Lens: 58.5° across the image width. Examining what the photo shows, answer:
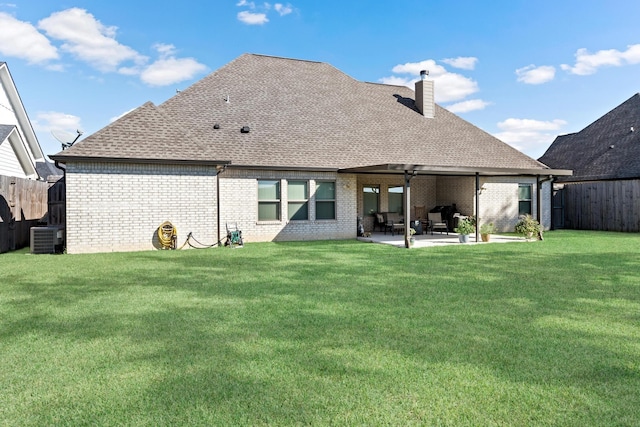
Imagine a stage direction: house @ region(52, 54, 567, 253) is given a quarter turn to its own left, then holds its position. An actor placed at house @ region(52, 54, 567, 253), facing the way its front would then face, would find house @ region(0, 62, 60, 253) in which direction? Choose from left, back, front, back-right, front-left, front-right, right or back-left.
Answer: front

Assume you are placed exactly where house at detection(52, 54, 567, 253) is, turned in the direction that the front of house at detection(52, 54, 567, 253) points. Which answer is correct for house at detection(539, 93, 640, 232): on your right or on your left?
on your right

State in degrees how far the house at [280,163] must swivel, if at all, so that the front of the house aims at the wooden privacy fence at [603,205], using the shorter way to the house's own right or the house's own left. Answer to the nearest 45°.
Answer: approximately 90° to the house's own right

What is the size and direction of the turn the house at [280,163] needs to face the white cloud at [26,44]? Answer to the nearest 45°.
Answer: approximately 45° to its left

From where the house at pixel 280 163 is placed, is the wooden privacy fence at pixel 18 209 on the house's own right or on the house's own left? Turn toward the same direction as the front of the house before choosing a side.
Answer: on the house's own left

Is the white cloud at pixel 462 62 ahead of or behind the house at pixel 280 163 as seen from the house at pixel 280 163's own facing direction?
ahead

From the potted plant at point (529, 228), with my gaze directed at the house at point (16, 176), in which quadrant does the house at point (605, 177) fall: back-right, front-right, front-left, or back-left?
back-right

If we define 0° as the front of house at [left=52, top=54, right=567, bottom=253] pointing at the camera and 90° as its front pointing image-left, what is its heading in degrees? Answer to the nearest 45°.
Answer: approximately 180°
